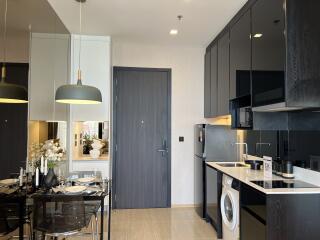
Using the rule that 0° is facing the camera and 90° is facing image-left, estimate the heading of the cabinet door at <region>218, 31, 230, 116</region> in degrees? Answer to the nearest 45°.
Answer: approximately 90°

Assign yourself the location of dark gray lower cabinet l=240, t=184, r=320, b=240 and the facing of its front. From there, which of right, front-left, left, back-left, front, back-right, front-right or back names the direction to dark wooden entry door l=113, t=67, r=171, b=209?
front-right

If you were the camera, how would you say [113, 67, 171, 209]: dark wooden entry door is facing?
facing the viewer

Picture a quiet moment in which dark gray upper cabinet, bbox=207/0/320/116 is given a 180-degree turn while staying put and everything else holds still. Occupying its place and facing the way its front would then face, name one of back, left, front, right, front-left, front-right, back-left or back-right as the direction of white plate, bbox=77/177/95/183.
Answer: back

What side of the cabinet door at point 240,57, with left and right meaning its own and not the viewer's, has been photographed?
left

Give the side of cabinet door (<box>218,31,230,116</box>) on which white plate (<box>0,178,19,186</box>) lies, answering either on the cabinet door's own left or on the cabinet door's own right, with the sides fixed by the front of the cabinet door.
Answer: on the cabinet door's own left

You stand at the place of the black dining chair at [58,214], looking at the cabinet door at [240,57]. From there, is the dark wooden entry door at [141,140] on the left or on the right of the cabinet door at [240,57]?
left

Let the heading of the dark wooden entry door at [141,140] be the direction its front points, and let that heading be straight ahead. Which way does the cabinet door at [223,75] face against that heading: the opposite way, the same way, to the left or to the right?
to the right

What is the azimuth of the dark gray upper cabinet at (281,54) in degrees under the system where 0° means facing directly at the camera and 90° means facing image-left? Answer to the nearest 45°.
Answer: approximately 90°

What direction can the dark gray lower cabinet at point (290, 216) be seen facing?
to the viewer's left
